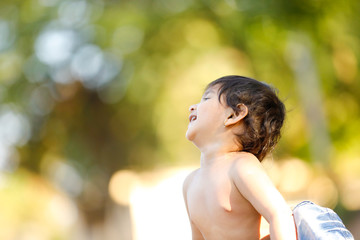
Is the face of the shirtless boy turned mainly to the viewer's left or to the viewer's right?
to the viewer's left
